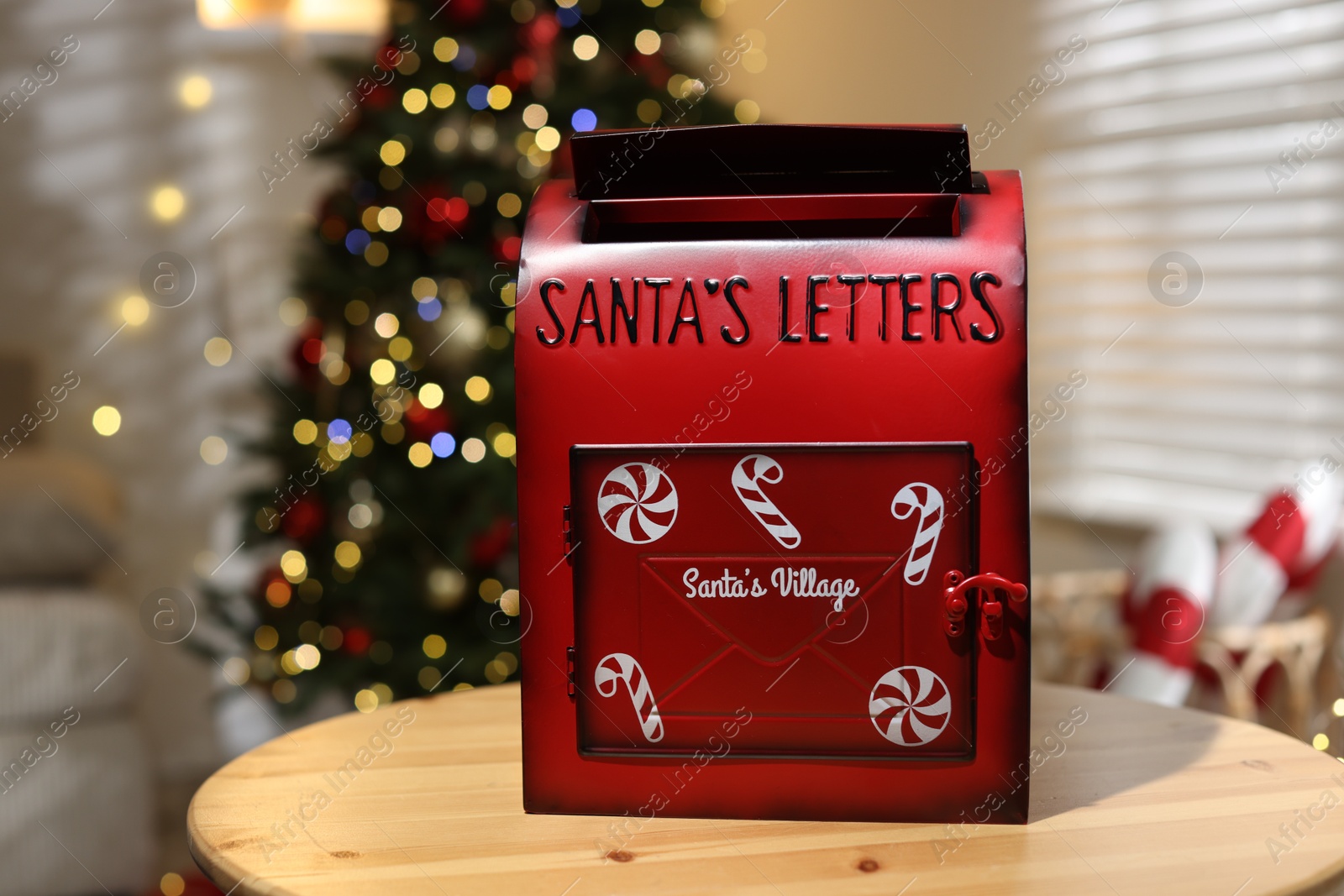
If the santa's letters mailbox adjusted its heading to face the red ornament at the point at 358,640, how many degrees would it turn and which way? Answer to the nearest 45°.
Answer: approximately 135° to its right

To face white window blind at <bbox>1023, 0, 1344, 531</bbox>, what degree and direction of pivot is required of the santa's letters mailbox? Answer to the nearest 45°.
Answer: approximately 135° to its left

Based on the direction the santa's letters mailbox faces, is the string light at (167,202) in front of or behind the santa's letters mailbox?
behind

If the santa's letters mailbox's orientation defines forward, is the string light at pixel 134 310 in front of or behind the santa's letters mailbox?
behind

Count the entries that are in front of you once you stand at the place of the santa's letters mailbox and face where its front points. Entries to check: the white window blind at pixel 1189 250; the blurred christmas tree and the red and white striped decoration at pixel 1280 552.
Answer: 0

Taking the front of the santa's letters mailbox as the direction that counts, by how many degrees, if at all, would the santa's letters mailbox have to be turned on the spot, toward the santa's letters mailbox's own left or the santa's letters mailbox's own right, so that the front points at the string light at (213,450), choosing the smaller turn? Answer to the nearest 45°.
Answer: approximately 135° to the santa's letters mailbox's own right

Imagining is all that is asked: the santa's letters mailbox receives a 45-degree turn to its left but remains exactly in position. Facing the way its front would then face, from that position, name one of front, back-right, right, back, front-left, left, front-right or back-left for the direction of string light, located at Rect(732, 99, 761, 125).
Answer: back-left

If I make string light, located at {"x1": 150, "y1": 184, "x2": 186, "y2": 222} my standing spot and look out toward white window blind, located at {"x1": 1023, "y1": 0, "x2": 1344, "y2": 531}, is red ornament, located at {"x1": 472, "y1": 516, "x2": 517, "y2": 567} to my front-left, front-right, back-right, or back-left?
front-right

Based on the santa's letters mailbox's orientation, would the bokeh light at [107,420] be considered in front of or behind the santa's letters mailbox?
behind

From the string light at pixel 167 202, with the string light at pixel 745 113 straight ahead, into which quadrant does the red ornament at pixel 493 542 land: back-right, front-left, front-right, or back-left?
front-right

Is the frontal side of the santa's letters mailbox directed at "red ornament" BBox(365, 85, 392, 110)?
no

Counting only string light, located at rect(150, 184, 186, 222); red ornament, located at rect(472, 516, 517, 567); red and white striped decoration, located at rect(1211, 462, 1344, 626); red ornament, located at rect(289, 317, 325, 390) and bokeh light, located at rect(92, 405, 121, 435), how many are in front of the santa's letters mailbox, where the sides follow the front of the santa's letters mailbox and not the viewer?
0

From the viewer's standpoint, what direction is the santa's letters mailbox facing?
toward the camera

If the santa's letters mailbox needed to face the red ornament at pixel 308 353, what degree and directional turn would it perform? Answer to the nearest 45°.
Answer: approximately 135° to its right

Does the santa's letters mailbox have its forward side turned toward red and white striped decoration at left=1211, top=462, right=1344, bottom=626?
no

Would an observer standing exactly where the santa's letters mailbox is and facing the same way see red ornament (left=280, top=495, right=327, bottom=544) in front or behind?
behind
